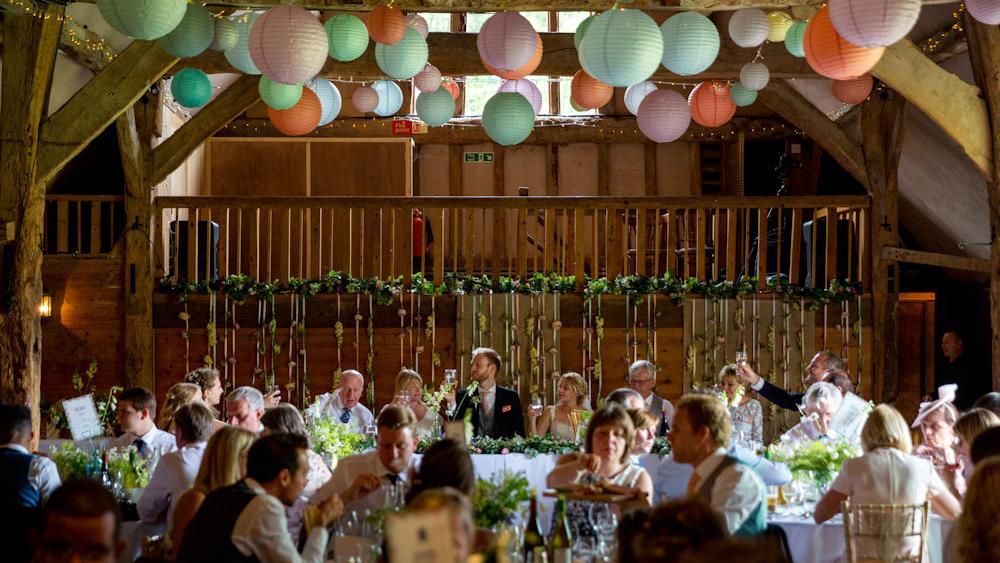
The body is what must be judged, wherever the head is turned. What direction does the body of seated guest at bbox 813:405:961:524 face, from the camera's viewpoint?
away from the camera

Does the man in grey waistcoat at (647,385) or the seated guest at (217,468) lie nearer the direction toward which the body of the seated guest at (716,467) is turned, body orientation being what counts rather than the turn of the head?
the seated guest

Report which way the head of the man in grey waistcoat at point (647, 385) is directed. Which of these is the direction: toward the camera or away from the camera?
toward the camera

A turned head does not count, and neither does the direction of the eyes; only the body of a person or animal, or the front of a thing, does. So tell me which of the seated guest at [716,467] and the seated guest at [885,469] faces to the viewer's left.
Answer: the seated guest at [716,467]

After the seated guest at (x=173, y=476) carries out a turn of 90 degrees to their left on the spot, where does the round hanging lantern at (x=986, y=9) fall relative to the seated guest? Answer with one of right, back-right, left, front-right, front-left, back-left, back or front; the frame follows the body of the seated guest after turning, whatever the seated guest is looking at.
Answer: back-right

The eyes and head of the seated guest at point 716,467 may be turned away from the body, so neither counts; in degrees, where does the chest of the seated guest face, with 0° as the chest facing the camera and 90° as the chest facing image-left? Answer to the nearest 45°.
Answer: approximately 90°

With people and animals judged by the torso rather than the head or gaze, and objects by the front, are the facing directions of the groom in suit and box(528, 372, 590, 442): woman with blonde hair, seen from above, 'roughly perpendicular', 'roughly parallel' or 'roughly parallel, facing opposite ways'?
roughly parallel

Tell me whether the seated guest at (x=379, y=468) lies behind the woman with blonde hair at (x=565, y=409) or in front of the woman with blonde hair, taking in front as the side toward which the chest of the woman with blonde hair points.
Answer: in front

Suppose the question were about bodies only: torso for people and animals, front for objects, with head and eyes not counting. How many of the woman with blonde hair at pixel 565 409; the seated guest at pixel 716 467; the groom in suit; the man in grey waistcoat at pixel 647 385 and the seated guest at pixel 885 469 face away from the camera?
1

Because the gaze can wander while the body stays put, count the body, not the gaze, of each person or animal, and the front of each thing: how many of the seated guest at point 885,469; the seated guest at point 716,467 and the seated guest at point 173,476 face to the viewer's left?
1

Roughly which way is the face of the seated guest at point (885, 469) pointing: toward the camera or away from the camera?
away from the camera

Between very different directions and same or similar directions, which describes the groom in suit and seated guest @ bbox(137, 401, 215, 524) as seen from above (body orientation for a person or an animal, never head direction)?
very different directions

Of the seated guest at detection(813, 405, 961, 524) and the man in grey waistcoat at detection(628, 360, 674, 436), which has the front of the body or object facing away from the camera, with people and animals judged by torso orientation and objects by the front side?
the seated guest
